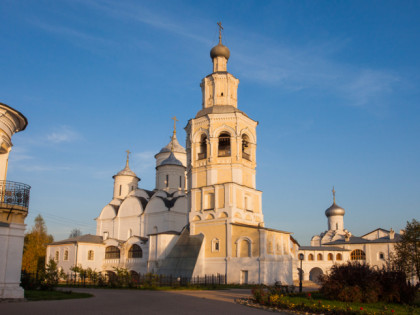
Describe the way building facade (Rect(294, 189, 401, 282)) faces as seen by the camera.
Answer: facing the viewer

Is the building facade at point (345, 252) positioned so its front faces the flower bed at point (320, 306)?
yes

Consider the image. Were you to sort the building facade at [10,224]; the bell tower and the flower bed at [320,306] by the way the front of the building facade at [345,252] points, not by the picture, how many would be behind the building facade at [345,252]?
0

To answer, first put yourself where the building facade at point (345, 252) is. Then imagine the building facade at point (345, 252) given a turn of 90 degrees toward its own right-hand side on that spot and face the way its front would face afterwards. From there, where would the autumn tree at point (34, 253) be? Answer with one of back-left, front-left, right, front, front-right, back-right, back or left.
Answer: front-left

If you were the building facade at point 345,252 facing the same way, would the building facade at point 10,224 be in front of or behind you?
in front

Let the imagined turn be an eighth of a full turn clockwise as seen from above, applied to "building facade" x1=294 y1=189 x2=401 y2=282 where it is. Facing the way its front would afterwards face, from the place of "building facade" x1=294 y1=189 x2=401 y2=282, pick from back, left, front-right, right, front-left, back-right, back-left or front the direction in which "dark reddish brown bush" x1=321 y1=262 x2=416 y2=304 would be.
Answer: front-left
